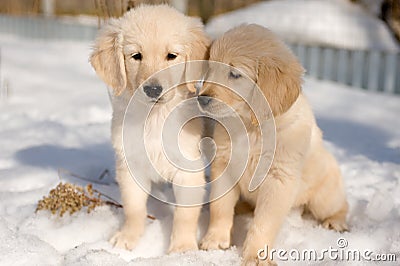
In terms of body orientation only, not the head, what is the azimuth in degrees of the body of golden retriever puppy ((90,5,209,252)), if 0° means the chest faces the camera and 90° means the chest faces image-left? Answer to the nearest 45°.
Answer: approximately 0°

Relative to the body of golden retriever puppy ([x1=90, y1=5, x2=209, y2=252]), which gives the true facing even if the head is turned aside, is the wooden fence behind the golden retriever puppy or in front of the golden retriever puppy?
behind

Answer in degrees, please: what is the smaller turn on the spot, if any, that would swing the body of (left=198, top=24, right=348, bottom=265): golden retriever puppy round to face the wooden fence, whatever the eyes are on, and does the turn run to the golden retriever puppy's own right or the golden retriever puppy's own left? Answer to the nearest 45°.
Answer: approximately 135° to the golden retriever puppy's own right

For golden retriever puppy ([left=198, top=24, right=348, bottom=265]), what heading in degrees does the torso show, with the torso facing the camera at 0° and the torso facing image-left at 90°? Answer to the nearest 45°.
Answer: approximately 45°
